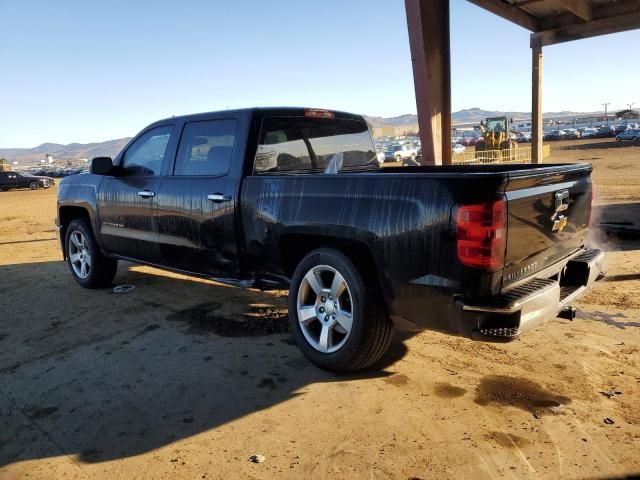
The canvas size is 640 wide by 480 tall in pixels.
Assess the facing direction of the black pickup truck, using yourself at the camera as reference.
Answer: facing away from the viewer and to the left of the viewer

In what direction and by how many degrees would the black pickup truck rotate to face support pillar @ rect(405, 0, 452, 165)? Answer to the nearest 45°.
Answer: approximately 45° to its right

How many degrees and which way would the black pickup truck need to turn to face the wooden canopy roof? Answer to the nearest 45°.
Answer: approximately 90° to its right

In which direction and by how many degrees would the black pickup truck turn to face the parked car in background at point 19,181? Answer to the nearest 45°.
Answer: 0° — it already faces it

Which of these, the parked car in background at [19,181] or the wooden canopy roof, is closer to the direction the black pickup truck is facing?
the parked car in background

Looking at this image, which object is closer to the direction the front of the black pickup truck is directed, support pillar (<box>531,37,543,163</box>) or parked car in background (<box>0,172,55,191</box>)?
the parked car in background

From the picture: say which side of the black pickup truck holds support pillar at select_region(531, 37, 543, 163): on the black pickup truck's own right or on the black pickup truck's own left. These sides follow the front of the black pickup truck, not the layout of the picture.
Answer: on the black pickup truck's own right

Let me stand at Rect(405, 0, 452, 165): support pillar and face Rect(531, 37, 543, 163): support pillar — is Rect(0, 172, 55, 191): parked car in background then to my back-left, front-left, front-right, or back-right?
front-left
